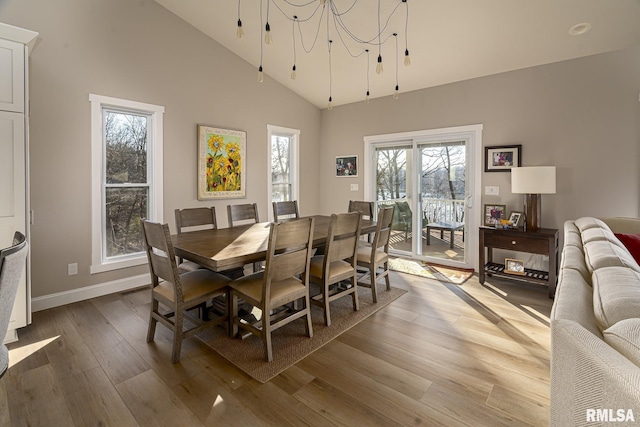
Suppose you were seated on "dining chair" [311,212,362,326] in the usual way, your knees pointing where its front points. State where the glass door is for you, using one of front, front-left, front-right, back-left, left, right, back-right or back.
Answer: right

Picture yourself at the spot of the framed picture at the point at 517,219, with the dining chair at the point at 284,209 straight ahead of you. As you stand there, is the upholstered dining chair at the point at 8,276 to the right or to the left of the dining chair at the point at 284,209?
left

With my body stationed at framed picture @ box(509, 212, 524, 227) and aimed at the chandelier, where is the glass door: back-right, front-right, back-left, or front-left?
front-right

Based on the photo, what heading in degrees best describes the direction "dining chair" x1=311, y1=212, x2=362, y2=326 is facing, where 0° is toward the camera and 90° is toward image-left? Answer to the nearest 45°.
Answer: approximately 135°

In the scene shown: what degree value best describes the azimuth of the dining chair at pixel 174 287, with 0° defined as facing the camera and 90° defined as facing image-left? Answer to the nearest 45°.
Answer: approximately 225°

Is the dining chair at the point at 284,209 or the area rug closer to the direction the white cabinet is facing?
the area rug

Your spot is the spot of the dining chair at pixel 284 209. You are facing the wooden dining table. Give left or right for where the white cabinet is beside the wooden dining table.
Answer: right

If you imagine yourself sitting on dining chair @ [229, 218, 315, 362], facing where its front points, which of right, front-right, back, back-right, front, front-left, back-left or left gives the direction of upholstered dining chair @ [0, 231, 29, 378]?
left

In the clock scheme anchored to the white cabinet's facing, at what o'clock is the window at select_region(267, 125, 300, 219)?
The window is roughly at 10 o'clock from the white cabinet.

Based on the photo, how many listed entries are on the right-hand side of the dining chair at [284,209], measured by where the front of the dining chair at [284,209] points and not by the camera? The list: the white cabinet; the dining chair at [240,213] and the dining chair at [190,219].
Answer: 3
